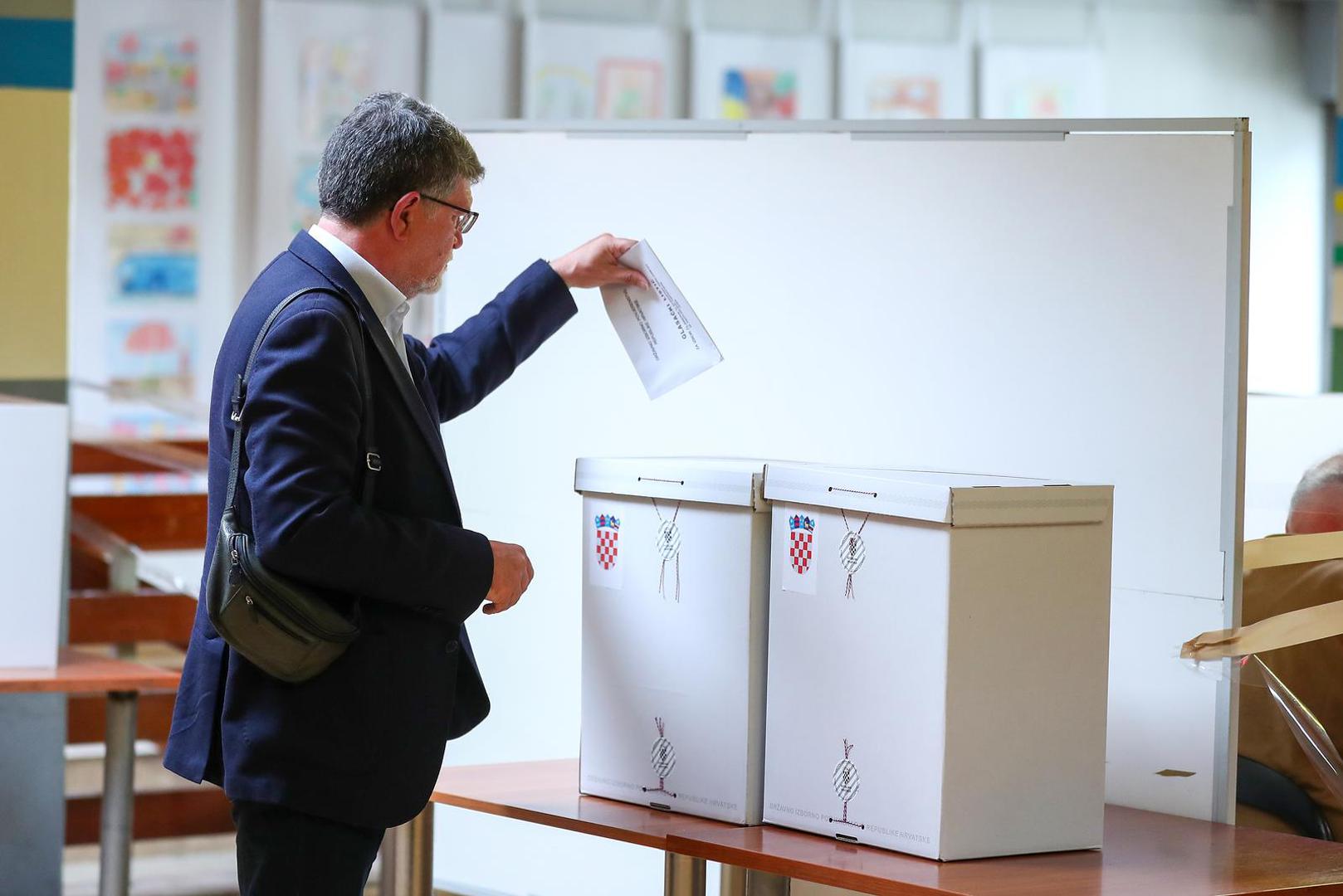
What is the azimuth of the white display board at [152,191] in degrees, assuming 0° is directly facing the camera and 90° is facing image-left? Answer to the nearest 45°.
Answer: approximately 0°

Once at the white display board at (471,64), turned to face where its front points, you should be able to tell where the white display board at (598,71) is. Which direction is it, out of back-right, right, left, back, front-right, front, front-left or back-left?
left

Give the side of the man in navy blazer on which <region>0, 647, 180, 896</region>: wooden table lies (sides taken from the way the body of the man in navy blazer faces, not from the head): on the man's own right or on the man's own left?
on the man's own left

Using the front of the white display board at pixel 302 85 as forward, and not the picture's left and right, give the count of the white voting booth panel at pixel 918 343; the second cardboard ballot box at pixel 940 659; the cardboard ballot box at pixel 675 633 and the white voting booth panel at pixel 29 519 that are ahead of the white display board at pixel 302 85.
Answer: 4

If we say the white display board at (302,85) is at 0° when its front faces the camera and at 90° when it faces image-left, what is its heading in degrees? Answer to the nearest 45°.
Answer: approximately 0°

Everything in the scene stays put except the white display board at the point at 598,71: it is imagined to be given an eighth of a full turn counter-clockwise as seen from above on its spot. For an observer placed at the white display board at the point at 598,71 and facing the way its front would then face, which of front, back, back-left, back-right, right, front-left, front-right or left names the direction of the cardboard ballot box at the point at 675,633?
front-right

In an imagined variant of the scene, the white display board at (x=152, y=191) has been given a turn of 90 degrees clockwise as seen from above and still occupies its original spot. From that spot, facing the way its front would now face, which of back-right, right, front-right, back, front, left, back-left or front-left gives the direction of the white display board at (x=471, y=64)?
back

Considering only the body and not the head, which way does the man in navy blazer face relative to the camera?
to the viewer's right

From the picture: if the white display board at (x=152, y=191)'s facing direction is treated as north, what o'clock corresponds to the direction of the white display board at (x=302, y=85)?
the white display board at (x=302, y=85) is roughly at 9 o'clock from the white display board at (x=152, y=191).

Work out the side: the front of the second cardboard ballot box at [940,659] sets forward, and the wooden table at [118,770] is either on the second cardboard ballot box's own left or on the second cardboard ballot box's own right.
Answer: on the second cardboard ballot box's own right

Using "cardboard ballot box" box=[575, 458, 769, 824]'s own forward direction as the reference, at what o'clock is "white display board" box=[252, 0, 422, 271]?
The white display board is roughly at 4 o'clock from the cardboard ballot box.

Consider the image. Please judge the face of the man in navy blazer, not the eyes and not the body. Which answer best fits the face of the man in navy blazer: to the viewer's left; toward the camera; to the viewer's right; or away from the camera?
to the viewer's right

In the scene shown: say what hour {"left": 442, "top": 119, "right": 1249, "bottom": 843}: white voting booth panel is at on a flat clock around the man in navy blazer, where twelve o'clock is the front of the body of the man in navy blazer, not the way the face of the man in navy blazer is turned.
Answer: The white voting booth panel is roughly at 11 o'clock from the man in navy blazer.

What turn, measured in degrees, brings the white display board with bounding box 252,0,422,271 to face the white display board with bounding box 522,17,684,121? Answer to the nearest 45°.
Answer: approximately 90° to its left

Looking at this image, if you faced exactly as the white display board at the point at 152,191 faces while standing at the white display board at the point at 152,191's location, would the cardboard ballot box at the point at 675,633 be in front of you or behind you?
in front
